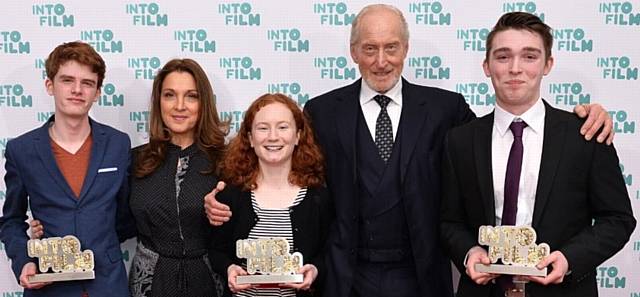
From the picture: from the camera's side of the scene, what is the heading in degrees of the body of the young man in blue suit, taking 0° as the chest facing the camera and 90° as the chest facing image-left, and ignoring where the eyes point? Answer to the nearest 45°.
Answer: approximately 0°

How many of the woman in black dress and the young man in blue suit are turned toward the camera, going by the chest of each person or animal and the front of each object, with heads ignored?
2

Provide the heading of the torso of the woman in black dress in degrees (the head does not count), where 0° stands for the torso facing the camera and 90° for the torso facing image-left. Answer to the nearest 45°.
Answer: approximately 0°
